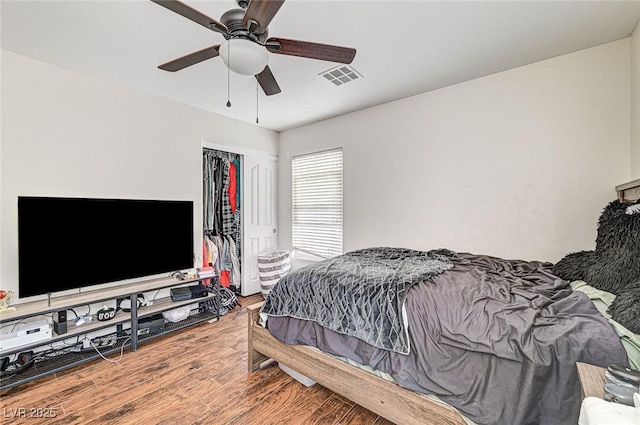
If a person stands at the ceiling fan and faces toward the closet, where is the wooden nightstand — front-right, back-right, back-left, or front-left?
back-right

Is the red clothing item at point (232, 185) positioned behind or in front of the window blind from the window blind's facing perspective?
in front

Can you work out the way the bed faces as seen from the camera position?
facing away from the viewer and to the left of the viewer

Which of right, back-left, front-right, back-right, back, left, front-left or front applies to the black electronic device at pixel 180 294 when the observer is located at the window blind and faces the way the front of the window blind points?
front

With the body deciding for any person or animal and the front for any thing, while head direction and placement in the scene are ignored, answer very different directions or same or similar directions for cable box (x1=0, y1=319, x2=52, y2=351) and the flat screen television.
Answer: same or similar directions

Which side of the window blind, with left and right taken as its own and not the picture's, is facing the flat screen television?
front

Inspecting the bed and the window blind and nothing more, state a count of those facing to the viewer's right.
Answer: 0

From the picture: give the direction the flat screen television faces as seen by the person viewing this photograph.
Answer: facing the viewer and to the right of the viewer

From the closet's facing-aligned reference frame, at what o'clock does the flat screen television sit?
The flat screen television is roughly at 3 o'clock from the closet.

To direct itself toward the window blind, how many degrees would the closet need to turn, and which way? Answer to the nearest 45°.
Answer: approximately 45° to its left

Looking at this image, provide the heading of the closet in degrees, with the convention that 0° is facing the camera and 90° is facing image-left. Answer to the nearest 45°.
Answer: approximately 315°

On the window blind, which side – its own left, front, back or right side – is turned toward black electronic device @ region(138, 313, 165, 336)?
front

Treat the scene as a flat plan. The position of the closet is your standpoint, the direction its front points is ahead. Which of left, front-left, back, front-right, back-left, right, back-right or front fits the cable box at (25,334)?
right
